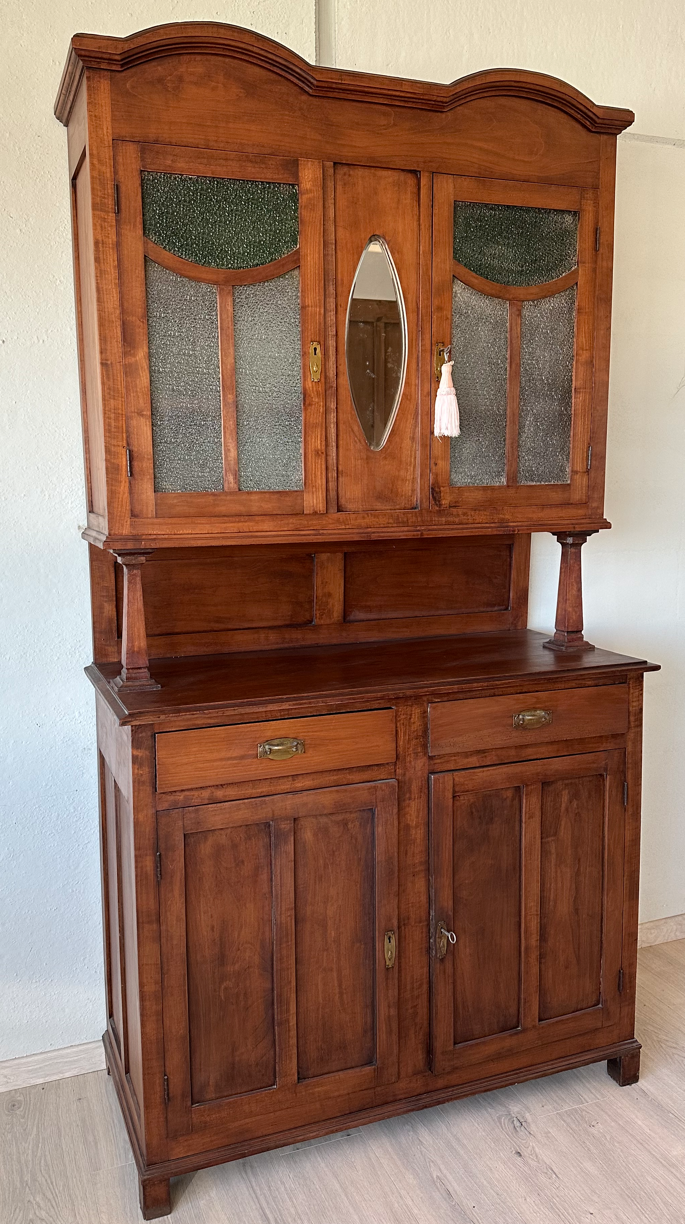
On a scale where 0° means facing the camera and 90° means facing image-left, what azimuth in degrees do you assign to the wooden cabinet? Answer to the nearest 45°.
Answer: approximately 315°
